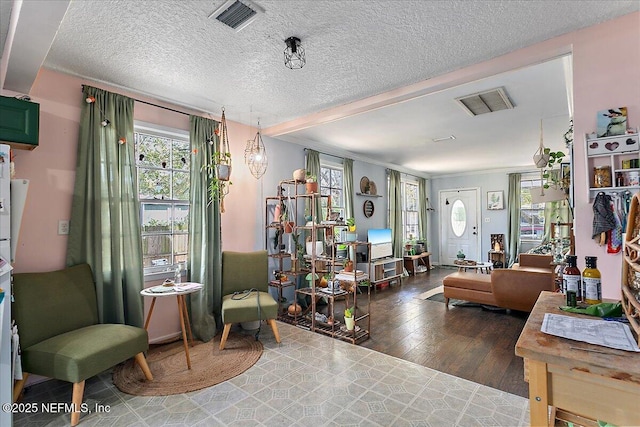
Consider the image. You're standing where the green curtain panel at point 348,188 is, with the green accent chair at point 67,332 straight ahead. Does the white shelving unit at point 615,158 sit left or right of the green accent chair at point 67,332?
left

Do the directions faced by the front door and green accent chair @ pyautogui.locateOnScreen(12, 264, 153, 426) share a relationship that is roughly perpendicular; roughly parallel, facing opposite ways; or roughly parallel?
roughly perpendicular

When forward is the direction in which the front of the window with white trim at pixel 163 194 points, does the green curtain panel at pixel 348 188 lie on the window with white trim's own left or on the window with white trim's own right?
on the window with white trim's own left

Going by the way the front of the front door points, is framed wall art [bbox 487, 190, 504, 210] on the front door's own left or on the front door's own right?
on the front door's own left

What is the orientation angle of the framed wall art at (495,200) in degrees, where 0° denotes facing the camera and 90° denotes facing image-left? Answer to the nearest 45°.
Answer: approximately 0°

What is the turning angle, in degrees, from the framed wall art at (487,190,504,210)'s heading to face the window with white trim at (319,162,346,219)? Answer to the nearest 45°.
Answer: approximately 45° to its right

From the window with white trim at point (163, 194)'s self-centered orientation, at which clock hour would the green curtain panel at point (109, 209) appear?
The green curtain panel is roughly at 3 o'clock from the window with white trim.

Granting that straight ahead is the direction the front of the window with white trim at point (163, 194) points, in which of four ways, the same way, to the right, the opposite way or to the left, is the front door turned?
to the right

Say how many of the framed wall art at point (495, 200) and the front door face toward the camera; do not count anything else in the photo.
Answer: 2

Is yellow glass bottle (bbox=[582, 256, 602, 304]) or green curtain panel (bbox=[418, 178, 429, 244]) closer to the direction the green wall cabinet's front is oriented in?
the yellow glass bottle

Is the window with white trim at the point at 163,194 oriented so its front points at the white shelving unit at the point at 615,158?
yes
